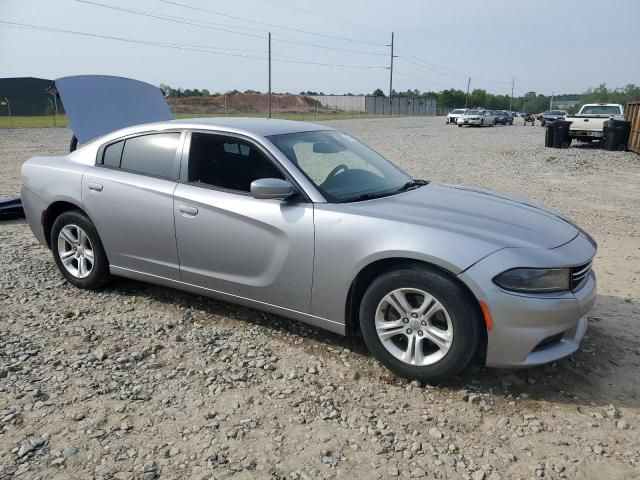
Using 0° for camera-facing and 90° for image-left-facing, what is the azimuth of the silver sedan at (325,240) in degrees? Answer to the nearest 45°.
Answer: approximately 315°

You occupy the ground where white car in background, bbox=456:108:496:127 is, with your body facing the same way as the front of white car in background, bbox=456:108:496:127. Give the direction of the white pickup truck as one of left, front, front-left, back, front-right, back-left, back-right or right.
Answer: front-left

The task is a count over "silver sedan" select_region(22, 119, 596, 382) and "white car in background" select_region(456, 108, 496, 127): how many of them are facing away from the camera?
0

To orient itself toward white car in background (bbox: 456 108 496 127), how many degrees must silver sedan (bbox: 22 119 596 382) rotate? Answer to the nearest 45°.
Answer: approximately 135° to its left

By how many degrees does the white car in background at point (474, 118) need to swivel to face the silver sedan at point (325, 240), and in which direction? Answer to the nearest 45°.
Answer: approximately 45° to its left

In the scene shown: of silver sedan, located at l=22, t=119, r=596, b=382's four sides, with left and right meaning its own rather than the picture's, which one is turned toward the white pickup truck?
left

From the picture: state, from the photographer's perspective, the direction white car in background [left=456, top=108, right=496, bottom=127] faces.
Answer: facing the viewer and to the left of the viewer

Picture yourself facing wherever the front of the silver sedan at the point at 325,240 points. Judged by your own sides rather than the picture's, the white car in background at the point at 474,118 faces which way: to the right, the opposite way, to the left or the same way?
to the right
